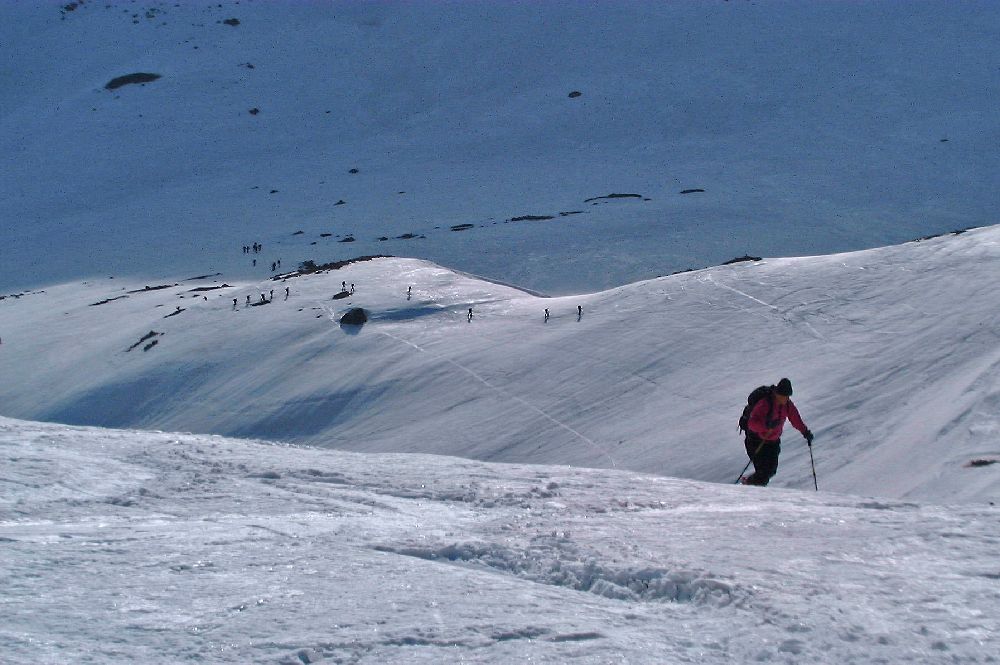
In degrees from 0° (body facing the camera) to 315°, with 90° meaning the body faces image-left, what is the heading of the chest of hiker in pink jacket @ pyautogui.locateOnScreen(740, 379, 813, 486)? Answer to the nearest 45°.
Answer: approximately 315°

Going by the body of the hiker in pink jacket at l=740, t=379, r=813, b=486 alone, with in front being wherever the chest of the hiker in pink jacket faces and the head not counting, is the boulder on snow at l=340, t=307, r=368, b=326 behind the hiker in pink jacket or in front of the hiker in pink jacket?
behind
